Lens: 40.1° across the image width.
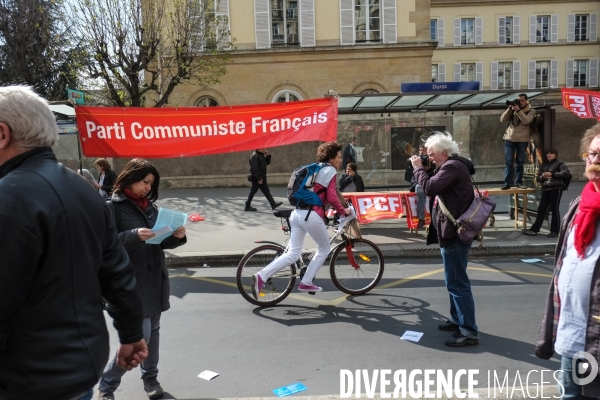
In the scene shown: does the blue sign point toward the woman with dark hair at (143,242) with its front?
yes

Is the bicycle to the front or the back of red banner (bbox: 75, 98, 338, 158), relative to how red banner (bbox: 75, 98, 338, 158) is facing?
to the front

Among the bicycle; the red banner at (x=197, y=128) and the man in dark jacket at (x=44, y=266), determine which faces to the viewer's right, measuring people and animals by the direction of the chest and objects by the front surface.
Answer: the bicycle

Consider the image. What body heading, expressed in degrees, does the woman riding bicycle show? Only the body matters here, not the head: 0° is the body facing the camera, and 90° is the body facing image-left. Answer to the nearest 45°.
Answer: approximately 270°

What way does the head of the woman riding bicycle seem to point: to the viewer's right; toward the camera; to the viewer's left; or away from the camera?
to the viewer's right

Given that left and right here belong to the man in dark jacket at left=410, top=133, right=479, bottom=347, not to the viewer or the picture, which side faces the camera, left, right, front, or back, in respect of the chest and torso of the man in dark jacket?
left

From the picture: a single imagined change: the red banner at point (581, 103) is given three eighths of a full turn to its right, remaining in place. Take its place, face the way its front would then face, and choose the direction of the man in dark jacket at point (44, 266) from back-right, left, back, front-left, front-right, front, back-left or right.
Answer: back-left

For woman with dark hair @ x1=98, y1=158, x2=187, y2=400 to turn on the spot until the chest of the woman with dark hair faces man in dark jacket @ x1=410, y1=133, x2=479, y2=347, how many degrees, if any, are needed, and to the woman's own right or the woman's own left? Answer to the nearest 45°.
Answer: approximately 45° to the woman's own left

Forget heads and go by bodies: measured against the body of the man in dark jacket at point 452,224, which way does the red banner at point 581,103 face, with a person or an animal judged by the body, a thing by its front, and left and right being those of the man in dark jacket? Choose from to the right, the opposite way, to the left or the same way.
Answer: to the left

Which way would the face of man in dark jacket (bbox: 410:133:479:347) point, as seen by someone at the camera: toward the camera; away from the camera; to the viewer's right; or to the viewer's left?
to the viewer's left

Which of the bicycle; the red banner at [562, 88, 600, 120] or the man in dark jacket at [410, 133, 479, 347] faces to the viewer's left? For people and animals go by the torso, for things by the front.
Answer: the man in dark jacket
